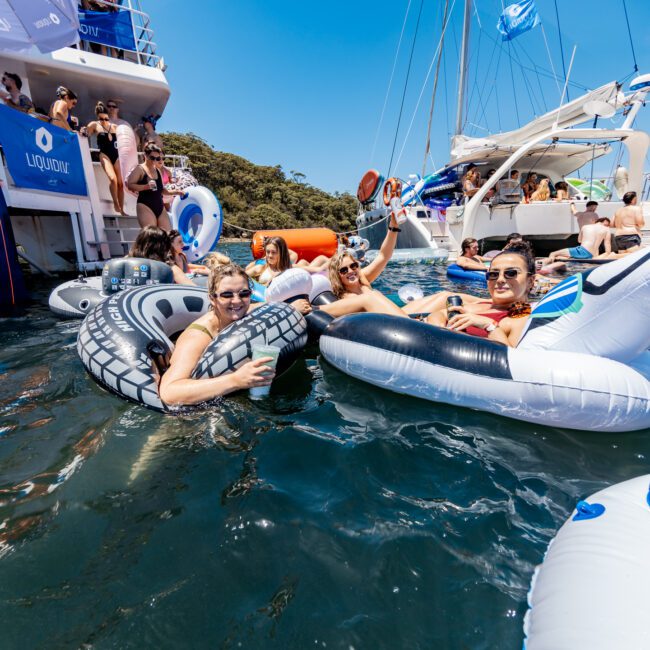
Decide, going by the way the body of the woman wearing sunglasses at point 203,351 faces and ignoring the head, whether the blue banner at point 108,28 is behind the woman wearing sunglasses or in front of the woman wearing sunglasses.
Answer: behind

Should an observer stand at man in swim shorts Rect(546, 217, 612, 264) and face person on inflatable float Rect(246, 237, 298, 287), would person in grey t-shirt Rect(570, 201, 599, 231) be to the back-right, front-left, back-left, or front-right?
back-right

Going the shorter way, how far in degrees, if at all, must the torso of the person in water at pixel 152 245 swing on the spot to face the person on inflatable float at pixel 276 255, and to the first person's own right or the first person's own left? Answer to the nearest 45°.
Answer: approximately 90° to the first person's own right

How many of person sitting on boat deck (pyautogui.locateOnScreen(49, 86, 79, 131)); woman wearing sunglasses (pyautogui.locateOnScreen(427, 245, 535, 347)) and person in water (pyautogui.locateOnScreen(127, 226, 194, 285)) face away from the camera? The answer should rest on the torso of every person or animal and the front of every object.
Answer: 1

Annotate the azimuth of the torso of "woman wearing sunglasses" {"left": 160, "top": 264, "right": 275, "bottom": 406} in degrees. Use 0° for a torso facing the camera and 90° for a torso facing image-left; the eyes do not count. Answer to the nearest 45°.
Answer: approximately 315°

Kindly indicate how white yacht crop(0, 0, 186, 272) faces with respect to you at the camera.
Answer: facing away from the viewer and to the left of the viewer

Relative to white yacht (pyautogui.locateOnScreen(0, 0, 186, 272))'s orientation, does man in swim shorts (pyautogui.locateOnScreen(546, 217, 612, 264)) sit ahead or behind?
behind

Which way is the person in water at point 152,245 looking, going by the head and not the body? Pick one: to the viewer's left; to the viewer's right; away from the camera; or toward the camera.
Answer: away from the camera
